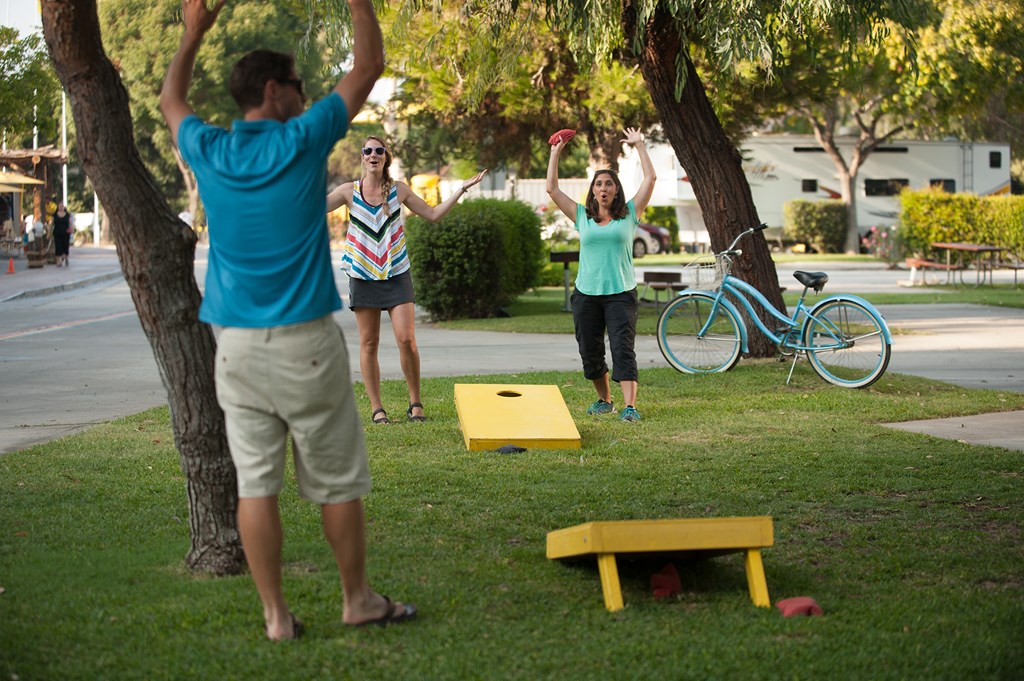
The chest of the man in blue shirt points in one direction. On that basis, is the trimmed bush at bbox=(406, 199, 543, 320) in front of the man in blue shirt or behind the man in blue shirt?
in front

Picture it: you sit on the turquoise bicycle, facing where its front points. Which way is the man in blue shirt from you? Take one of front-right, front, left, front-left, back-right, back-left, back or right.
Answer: left

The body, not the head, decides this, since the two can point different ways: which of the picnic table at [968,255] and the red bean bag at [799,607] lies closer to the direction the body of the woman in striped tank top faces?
the red bean bag

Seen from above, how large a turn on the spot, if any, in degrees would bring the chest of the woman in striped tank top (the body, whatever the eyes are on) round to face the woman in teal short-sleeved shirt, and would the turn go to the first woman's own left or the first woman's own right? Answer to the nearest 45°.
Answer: approximately 90° to the first woman's own left

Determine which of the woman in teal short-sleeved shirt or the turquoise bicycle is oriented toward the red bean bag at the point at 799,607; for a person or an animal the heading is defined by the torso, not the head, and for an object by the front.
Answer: the woman in teal short-sleeved shirt

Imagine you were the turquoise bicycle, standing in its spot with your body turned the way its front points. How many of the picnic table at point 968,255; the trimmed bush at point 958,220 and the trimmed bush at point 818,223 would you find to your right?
3

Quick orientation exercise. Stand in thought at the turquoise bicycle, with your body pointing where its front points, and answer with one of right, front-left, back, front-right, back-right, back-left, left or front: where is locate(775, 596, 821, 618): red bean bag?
left

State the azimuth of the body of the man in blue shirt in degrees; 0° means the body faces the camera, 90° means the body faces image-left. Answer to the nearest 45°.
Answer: approximately 225°

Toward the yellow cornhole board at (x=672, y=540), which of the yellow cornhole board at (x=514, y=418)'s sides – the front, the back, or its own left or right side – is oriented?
front

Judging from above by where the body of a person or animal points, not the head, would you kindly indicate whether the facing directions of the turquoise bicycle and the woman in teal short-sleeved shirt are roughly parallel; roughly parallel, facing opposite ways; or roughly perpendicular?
roughly perpendicular

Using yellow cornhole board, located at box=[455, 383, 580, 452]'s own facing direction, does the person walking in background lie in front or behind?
behind

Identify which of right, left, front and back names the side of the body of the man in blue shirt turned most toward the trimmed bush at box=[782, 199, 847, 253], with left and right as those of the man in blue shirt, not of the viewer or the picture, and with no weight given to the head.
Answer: front

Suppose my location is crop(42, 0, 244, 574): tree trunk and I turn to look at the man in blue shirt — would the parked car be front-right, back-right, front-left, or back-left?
back-left

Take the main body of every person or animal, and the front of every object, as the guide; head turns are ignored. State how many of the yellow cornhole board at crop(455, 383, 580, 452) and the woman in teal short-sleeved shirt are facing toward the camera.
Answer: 2

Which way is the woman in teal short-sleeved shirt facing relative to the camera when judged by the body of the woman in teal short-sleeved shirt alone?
toward the camera
